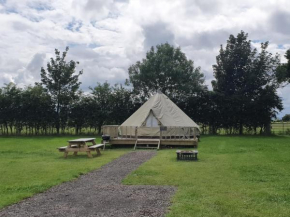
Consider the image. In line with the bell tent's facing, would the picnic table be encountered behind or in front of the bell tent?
in front

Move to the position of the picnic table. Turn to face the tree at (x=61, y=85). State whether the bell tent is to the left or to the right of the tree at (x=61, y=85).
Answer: right

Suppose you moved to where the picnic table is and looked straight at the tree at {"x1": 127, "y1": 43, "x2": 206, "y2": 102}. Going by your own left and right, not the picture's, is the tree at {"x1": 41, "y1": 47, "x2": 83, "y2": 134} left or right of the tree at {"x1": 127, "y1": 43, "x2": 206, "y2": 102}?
left

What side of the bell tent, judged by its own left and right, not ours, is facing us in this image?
front

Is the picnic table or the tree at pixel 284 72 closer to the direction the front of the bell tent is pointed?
the picnic table

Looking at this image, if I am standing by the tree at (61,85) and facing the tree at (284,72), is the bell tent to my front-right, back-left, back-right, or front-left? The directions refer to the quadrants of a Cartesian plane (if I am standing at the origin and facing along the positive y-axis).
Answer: front-right

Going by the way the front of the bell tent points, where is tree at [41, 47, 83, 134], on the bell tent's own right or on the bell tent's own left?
on the bell tent's own right

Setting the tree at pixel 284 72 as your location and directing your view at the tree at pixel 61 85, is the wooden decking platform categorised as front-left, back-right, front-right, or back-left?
front-left

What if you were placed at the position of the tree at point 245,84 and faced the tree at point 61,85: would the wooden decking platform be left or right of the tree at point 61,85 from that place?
left

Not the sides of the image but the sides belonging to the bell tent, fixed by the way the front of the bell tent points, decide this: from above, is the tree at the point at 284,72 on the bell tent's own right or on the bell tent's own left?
on the bell tent's own left

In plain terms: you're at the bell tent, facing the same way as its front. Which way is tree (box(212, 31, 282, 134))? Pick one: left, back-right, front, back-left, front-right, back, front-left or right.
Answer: back-left
